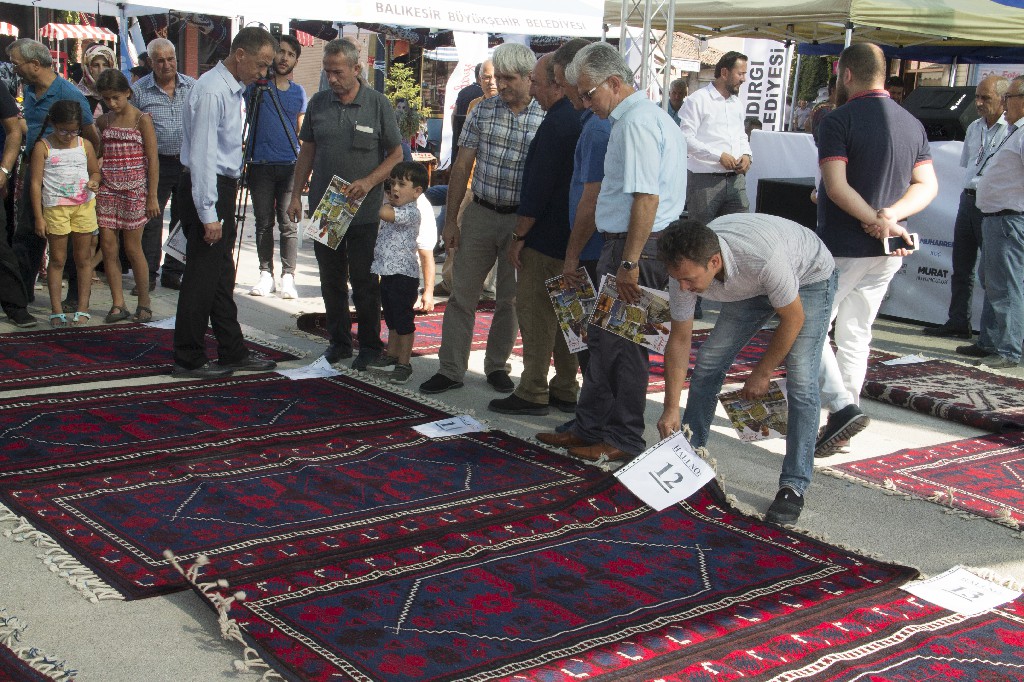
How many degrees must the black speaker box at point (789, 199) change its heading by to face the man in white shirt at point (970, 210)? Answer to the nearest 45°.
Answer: approximately 90° to its left

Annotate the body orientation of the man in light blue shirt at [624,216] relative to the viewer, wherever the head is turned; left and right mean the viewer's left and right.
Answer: facing to the left of the viewer

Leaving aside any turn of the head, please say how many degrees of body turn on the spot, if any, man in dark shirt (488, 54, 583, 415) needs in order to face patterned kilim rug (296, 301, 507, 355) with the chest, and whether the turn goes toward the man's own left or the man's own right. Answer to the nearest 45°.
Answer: approximately 90° to the man's own right

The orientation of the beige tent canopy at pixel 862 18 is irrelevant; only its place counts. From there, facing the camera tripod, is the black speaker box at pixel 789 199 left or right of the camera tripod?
left

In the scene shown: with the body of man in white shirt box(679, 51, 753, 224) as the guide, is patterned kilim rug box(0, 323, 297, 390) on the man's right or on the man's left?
on the man's right

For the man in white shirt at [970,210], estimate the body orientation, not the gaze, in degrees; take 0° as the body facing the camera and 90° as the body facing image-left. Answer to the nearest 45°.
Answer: approximately 45°

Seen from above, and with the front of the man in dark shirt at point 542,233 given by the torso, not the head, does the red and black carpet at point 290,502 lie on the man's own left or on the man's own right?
on the man's own left

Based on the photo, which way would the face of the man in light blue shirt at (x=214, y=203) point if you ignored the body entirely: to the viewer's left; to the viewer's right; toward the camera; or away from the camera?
to the viewer's right

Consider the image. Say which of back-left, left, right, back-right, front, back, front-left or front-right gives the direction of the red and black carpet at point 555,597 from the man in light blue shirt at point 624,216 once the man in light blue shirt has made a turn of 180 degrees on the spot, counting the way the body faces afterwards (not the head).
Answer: right

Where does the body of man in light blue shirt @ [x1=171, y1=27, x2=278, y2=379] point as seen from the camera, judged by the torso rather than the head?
to the viewer's right

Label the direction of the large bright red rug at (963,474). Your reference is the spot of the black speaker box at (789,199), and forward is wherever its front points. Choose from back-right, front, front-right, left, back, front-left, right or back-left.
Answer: front-left

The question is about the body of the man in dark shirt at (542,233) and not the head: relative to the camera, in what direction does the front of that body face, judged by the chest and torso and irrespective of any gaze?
to the viewer's left

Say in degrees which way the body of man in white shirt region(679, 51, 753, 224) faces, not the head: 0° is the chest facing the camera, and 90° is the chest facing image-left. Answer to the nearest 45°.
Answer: approximately 315°

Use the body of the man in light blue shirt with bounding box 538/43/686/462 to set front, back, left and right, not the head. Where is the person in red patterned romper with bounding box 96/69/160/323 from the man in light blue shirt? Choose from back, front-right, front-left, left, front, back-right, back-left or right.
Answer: front-right

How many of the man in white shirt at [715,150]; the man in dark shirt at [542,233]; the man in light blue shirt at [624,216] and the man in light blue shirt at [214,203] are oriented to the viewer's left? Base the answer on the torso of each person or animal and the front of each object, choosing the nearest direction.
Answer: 2

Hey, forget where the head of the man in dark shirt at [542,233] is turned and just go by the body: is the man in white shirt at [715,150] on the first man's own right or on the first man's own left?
on the first man's own right
